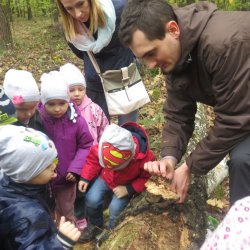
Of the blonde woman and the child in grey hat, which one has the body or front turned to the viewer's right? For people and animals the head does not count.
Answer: the child in grey hat

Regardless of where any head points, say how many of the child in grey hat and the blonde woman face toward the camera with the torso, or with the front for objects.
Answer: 1

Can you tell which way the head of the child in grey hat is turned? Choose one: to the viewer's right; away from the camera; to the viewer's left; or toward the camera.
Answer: to the viewer's right

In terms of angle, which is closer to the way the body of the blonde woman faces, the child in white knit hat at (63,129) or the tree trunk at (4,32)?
the child in white knit hat

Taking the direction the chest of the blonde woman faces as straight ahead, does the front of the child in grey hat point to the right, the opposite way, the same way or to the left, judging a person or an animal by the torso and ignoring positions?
to the left

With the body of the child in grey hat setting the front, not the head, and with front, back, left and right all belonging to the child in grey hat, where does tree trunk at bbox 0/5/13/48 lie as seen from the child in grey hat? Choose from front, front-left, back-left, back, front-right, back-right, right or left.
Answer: left

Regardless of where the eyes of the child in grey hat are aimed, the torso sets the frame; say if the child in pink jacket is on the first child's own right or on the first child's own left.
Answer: on the first child's own left

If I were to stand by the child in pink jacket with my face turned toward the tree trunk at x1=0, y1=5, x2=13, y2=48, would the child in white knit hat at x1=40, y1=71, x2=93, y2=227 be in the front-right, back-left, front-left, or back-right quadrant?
back-left

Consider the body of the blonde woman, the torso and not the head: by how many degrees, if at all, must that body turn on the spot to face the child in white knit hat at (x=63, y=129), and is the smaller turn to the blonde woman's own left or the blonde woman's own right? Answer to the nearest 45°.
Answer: approximately 45° to the blonde woman's own right

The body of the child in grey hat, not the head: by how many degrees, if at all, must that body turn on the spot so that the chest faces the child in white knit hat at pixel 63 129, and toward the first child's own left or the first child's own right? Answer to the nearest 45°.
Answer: approximately 45° to the first child's own left

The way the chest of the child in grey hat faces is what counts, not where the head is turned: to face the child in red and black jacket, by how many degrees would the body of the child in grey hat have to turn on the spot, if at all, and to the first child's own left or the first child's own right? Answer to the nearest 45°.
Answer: approximately 45° to the first child's own left

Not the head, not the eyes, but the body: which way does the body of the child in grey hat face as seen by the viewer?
to the viewer's right
